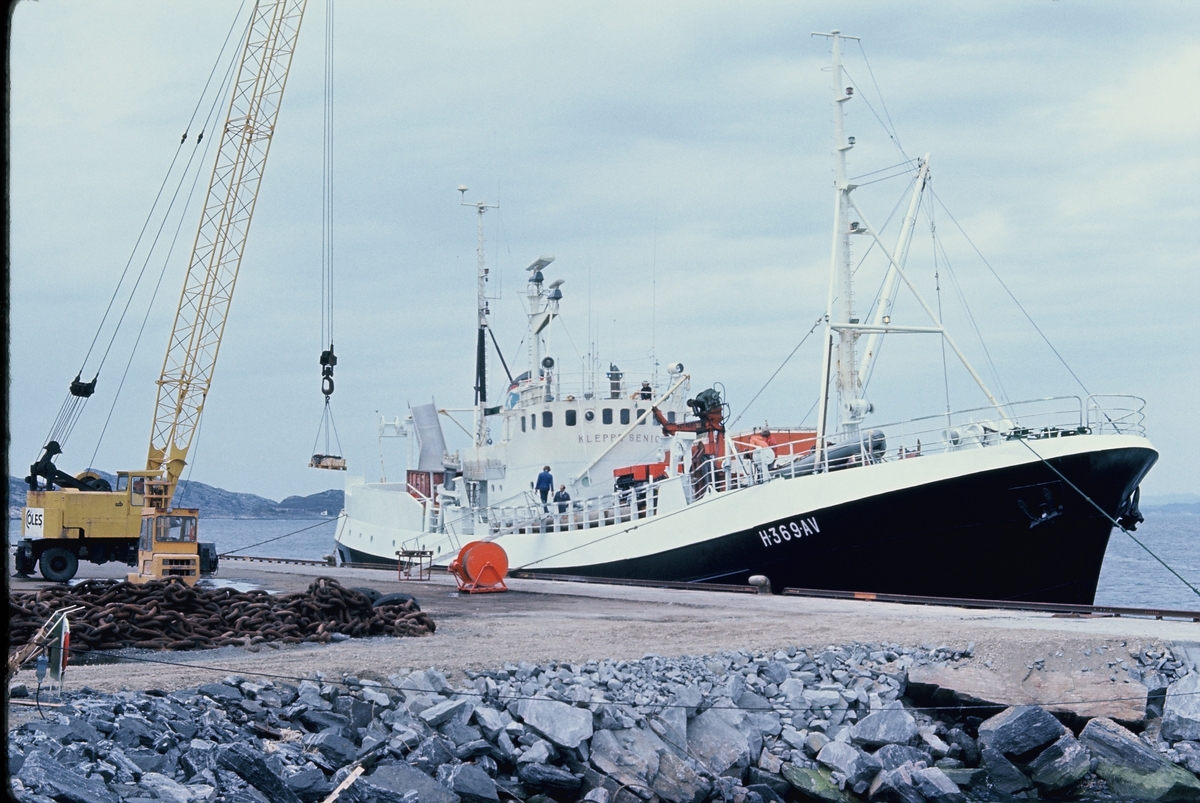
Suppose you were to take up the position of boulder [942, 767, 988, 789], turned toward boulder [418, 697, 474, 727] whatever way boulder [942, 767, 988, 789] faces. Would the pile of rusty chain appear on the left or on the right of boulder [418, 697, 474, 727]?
right

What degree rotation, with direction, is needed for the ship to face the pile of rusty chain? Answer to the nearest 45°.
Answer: approximately 90° to its right

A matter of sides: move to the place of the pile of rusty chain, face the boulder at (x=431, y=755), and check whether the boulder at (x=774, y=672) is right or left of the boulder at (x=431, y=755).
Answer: left

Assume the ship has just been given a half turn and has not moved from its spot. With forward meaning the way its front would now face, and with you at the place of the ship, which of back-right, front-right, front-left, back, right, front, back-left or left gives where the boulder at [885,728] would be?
back-left

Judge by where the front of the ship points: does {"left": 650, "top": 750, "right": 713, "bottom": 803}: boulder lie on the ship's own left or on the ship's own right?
on the ship's own right

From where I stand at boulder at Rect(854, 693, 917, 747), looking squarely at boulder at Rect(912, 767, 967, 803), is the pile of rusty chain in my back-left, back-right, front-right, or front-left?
back-right

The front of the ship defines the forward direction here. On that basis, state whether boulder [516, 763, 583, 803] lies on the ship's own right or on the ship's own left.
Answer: on the ship's own right

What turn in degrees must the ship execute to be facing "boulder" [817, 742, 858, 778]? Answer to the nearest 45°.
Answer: approximately 45° to its right

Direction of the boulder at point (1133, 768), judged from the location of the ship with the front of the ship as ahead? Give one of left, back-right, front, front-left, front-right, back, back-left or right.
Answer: front-right
